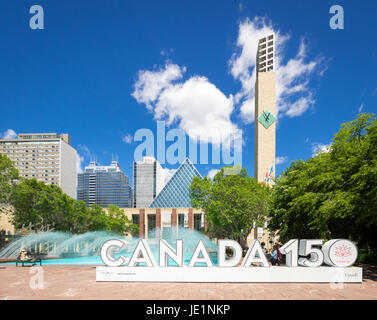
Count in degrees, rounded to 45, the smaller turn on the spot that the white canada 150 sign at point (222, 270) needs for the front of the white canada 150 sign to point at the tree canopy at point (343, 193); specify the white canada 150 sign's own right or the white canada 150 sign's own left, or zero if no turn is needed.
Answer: approximately 135° to the white canada 150 sign's own left

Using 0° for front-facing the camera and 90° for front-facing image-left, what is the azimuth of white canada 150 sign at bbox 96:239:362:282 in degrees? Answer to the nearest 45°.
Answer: approximately 0°

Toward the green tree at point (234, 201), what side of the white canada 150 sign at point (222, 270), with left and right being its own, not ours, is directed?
back

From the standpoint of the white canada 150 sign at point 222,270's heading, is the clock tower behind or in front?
behind

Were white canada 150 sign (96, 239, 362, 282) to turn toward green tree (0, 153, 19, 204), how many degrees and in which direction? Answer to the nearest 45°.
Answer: approximately 135° to its right
